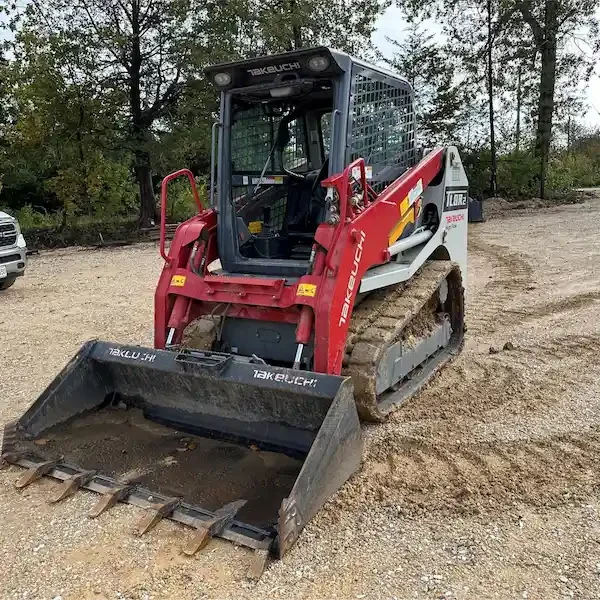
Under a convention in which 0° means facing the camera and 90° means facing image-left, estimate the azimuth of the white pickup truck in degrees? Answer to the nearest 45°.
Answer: approximately 315°

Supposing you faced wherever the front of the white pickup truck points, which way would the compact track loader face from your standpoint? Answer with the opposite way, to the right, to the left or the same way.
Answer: to the right

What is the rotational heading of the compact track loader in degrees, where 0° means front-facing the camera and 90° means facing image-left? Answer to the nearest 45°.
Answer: approximately 45°

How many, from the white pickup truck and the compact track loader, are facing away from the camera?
0

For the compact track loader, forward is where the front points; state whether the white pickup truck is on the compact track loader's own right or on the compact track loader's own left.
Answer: on the compact track loader's own right

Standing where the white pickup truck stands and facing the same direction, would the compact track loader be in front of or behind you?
in front
